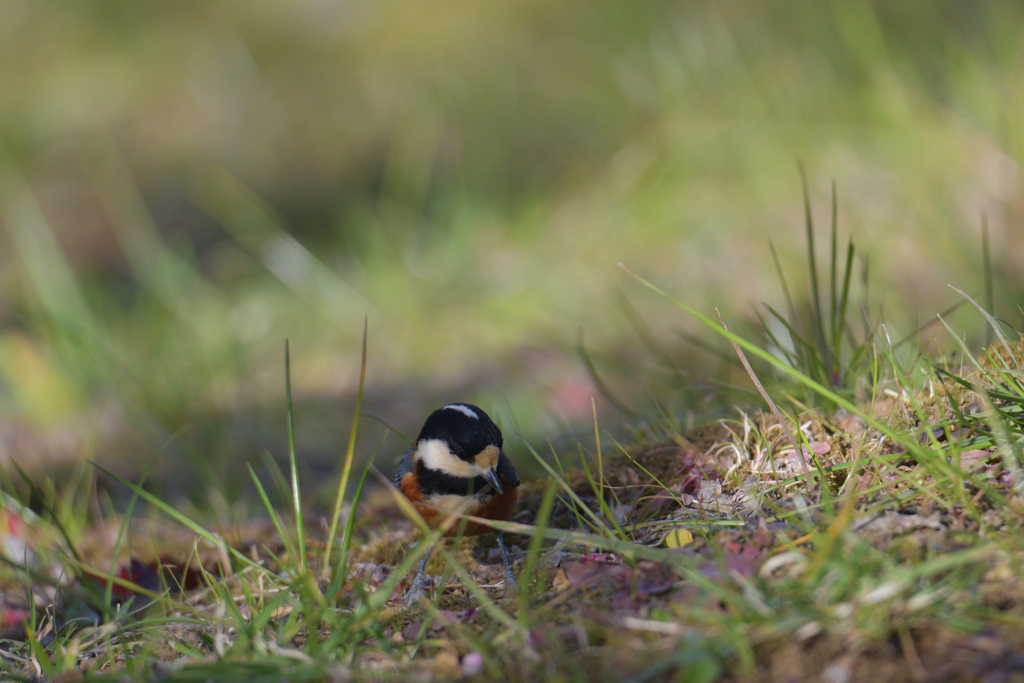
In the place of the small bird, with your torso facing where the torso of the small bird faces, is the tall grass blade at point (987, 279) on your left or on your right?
on your left

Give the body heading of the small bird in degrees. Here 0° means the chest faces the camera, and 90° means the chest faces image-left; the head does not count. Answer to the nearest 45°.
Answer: approximately 0°

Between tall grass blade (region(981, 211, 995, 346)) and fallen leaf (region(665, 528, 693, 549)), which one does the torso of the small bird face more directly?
the fallen leaf

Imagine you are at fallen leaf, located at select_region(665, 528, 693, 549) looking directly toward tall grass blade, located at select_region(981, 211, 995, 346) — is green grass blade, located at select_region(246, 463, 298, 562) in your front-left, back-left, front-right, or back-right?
back-left
